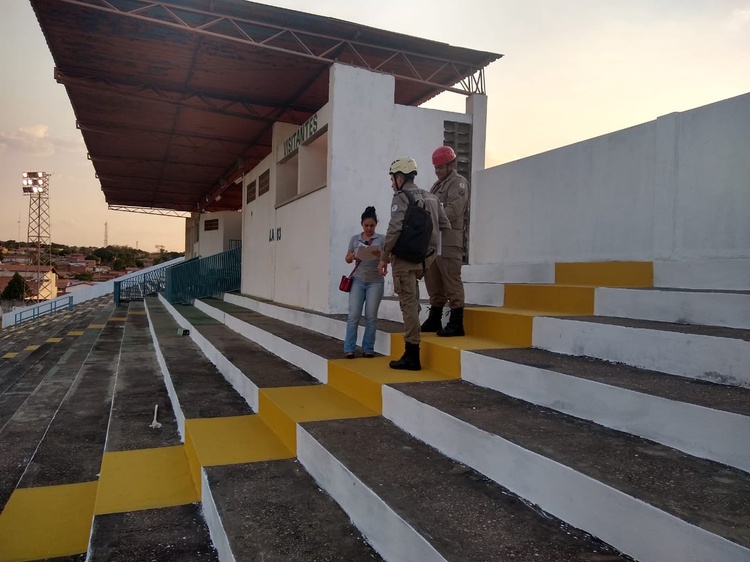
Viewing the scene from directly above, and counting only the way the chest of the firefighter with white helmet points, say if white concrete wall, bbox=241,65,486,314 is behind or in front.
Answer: in front

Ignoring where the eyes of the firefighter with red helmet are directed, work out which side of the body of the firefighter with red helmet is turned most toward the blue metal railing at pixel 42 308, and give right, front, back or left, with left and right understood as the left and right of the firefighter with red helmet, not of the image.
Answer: right

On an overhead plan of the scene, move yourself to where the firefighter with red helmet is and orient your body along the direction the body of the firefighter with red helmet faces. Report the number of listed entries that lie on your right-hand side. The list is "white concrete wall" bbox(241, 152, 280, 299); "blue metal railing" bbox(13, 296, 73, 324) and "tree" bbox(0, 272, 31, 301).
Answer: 3

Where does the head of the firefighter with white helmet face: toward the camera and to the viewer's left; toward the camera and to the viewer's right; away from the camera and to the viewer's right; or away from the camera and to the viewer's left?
away from the camera and to the viewer's left

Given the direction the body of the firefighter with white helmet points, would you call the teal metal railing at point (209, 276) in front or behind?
in front

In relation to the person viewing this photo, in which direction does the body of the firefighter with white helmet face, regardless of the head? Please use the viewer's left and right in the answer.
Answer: facing away from the viewer and to the left of the viewer

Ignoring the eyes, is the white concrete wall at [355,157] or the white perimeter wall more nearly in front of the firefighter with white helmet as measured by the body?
the white concrete wall

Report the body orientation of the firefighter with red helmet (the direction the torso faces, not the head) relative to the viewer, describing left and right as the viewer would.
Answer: facing the viewer and to the left of the viewer

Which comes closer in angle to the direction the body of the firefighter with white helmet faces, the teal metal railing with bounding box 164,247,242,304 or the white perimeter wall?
the teal metal railing

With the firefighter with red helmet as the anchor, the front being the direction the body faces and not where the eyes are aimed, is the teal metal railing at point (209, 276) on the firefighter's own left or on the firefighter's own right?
on the firefighter's own right

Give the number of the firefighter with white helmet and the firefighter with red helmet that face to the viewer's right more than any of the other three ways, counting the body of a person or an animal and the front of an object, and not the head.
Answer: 0

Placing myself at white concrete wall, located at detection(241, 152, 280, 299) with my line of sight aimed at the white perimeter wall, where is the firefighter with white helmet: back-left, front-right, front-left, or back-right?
front-right

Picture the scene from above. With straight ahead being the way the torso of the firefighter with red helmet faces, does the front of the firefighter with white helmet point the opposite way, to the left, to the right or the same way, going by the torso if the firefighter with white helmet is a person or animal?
to the right

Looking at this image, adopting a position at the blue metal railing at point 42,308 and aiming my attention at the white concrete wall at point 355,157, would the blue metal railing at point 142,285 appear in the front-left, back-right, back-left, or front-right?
front-left

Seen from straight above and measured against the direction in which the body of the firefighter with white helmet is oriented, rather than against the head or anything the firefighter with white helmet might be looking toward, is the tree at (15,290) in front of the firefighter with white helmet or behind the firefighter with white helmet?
in front

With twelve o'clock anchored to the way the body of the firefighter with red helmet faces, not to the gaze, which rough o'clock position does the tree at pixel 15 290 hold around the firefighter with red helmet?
The tree is roughly at 3 o'clock from the firefighter with red helmet.

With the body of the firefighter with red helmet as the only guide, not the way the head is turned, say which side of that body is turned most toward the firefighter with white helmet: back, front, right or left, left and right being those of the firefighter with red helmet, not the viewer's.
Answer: front
